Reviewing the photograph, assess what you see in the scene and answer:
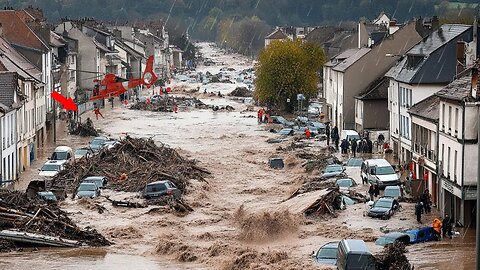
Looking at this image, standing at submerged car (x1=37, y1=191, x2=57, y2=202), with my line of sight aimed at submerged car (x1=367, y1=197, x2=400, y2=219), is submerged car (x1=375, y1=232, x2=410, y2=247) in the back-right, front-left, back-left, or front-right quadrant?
front-right

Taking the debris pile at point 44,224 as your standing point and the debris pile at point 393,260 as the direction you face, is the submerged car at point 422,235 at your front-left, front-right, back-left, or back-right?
front-left

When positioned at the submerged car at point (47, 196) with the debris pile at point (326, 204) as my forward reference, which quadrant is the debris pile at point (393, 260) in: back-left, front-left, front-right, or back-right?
front-right

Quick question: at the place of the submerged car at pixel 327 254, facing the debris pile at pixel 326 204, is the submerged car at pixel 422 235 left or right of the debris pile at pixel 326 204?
right

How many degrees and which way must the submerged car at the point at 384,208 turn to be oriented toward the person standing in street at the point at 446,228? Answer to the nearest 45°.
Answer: approximately 90° to its left

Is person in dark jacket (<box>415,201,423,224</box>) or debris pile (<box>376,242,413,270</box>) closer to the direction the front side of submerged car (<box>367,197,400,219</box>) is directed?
the debris pile

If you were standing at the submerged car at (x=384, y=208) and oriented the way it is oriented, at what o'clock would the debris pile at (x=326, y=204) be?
The debris pile is roughly at 2 o'clock from the submerged car.

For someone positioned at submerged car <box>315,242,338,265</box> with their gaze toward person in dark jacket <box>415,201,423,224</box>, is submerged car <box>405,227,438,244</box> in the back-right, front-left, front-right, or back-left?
front-right

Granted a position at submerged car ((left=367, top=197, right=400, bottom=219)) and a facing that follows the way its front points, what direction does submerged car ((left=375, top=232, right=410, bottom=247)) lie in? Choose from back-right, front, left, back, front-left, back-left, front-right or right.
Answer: front-left

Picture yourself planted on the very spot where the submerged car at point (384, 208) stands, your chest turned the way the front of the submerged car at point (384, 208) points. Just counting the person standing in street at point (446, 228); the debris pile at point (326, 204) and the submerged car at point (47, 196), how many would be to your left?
1

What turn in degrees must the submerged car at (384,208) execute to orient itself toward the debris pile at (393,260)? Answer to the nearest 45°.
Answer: approximately 45° to its left

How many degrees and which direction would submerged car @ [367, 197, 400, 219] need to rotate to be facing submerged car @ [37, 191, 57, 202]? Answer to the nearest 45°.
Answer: approximately 45° to its right

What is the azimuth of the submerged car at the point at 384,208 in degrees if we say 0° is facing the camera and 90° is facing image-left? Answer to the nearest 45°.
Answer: approximately 45°

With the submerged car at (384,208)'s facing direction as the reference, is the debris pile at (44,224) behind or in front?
in front
